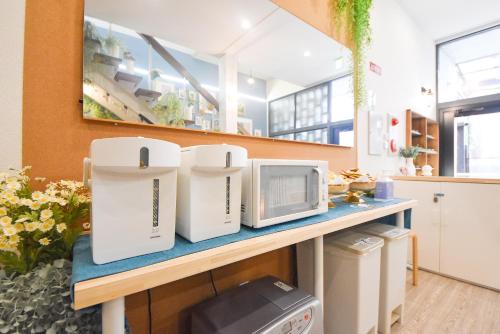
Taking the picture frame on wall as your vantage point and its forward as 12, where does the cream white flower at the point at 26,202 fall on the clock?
The cream white flower is roughly at 2 o'clock from the picture frame on wall.

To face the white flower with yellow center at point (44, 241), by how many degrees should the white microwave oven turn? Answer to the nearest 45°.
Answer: approximately 90° to its right

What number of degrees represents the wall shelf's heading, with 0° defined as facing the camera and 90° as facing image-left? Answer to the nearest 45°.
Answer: approximately 315°

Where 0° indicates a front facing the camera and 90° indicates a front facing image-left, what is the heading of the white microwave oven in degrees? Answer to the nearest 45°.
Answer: approximately 315°

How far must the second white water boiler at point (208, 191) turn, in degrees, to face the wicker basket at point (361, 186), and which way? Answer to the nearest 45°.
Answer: approximately 90° to its left

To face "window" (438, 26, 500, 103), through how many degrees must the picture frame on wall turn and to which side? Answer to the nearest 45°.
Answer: approximately 90° to its left

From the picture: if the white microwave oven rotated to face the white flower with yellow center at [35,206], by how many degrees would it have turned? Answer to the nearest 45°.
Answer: approximately 90° to its right

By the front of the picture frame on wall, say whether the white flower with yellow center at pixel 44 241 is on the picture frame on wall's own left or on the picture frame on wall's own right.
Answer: on the picture frame on wall's own right

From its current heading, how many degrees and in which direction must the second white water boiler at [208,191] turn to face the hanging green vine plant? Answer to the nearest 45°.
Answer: approximately 90° to its left
